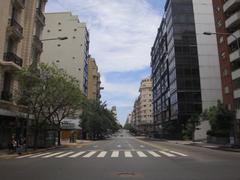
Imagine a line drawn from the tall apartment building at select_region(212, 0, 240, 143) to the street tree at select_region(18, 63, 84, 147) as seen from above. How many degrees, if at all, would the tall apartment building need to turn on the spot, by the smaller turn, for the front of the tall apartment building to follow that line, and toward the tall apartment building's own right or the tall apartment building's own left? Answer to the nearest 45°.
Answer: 0° — it already faces it

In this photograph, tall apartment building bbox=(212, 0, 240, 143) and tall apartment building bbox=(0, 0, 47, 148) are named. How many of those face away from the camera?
0

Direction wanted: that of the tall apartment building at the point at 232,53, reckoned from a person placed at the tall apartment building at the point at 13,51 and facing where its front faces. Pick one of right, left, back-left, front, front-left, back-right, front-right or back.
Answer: front-left

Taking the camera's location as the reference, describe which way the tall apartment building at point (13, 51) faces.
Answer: facing the viewer and to the right of the viewer

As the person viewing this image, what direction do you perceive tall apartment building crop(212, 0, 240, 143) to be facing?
facing the viewer and to the left of the viewer

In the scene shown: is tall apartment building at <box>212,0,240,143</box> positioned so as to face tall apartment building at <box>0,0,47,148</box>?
yes
